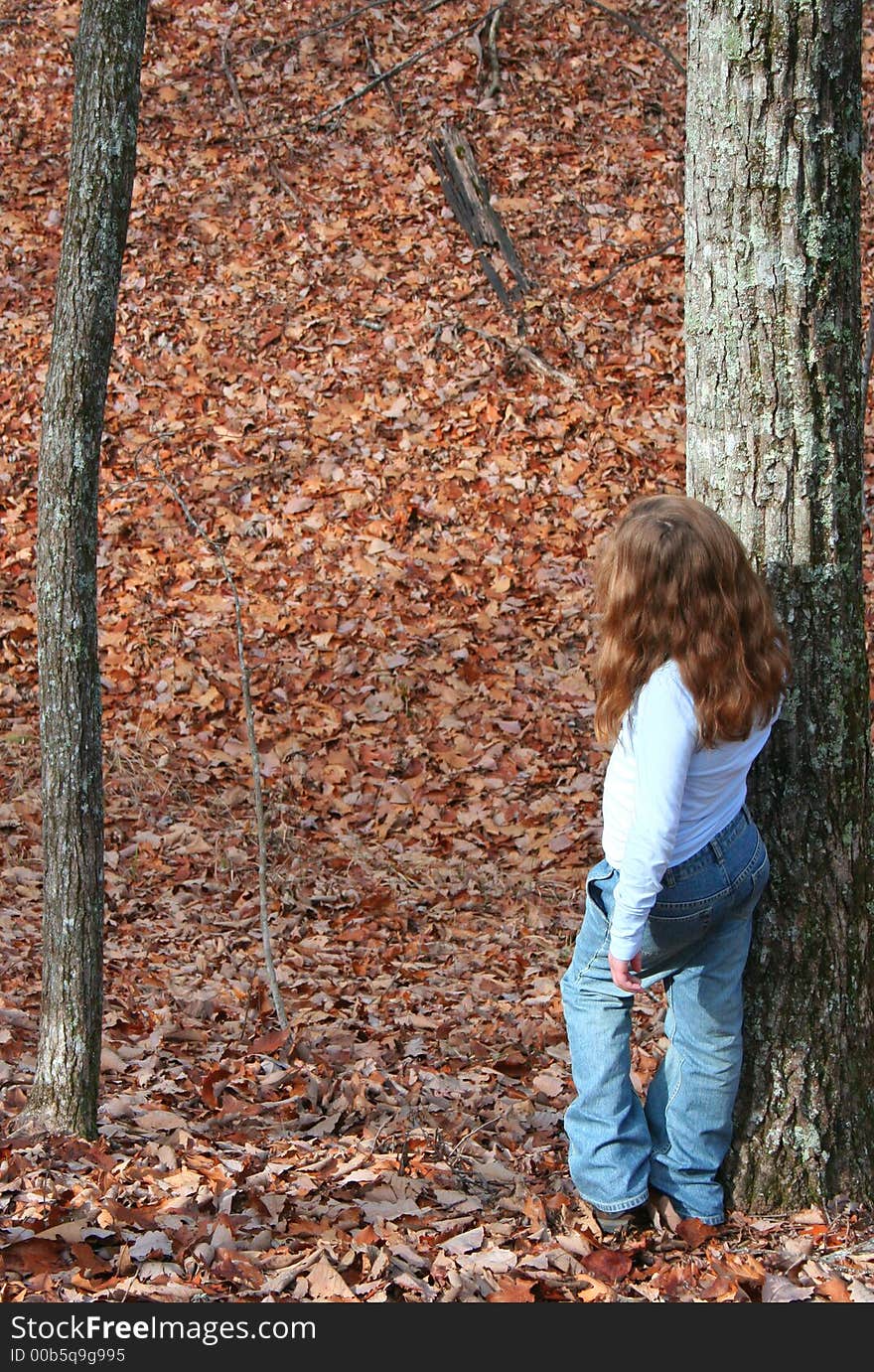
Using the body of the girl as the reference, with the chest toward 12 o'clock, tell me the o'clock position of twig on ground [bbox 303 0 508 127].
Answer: The twig on ground is roughly at 1 o'clock from the girl.

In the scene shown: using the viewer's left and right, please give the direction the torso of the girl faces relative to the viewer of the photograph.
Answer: facing away from the viewer and to the left of the viewer

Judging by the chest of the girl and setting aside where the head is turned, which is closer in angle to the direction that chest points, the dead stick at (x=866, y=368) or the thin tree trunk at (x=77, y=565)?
the thin tree trunk

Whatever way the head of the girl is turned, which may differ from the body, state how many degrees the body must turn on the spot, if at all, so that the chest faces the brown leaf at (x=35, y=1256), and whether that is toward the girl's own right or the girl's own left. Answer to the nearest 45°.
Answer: approximately 45° to the girl's own left

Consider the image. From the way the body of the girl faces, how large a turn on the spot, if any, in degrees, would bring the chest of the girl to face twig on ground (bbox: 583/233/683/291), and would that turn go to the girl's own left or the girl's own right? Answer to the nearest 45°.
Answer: approximately 45° to the girl's own right
